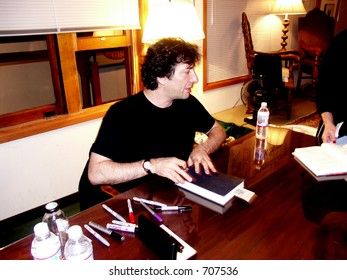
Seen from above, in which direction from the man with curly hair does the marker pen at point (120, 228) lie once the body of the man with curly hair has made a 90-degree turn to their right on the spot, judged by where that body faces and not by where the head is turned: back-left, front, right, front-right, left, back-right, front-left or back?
front-left

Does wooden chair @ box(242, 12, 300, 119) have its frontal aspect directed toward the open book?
no

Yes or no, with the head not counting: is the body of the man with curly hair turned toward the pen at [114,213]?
no

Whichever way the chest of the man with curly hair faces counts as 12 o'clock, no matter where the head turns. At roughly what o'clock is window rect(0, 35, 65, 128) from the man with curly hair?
The window is roughly at 6 o'clock from the man with curly hair.

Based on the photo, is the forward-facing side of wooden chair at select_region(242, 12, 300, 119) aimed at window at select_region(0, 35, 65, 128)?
no

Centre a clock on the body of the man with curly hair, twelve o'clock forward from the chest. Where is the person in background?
The person in background is roughly at 10 o'clock from the man with curly hair.

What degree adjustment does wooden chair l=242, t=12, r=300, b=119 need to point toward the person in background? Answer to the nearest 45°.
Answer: approximately 90° to its right

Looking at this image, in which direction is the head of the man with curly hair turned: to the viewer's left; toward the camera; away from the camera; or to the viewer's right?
to the viewer's right

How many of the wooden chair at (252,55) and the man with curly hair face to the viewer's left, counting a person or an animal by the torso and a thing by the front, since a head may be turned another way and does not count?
0

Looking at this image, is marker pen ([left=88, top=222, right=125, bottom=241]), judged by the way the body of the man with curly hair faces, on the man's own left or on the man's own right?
on the man's own right

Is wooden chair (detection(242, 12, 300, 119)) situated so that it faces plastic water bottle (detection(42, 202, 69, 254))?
no

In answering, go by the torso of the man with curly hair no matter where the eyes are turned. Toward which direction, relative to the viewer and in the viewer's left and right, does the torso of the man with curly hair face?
facing the viewer and to the right of the viewer
